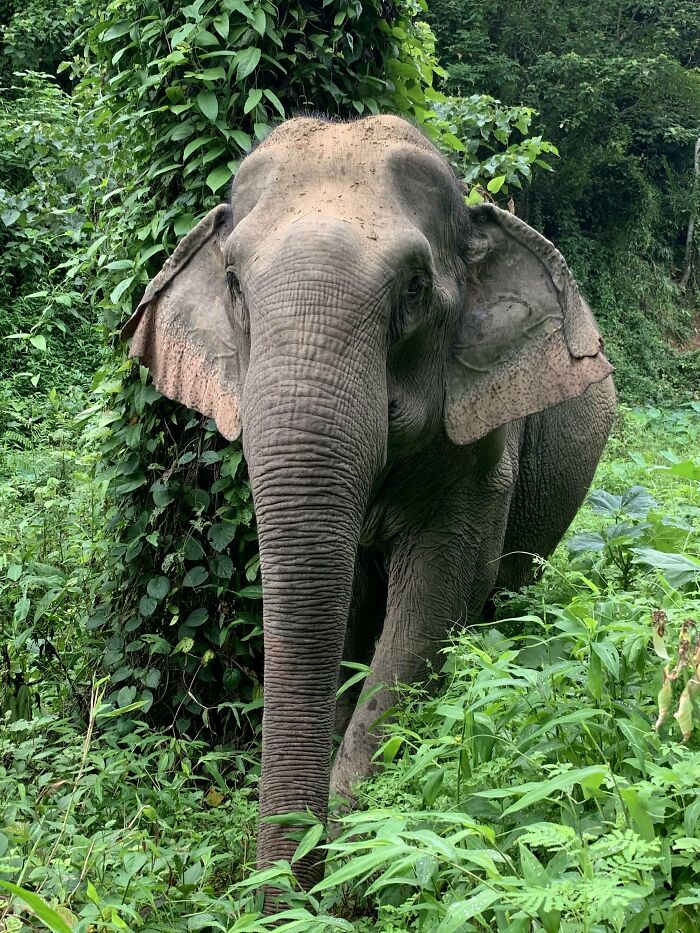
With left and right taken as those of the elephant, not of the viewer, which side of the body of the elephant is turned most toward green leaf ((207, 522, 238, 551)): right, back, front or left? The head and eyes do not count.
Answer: right

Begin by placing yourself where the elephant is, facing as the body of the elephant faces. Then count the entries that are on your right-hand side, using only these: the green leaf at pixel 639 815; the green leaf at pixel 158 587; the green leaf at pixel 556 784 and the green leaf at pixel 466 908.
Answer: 1

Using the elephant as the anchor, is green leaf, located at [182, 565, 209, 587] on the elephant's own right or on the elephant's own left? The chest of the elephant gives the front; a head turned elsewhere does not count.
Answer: on the elephant's own right

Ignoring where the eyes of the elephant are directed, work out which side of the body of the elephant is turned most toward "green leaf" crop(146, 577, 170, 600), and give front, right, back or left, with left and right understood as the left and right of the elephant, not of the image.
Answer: right

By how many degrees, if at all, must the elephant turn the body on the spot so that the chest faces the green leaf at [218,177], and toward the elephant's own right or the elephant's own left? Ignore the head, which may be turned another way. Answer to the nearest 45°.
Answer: approximately 90° to the elephant's own right

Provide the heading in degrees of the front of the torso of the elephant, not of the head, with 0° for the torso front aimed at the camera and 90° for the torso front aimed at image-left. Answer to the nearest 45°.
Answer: approximately 45°

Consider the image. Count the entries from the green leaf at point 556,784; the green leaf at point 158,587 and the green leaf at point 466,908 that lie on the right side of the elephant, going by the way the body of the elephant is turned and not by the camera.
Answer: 1

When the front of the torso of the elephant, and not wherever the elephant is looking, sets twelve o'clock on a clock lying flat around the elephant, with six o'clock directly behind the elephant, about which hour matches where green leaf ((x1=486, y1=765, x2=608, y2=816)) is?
The green leaf is roughly at 10 o'clock from the elephant.

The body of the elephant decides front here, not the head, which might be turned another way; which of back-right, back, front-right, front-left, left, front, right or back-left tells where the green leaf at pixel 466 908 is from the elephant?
front-left

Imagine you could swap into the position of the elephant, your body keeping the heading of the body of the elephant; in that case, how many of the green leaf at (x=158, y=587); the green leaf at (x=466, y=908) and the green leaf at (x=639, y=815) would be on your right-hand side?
1
